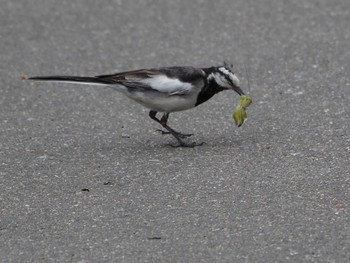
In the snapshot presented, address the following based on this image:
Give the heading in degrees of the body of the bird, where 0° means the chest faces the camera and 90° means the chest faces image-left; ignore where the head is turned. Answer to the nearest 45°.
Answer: approximately 270°
